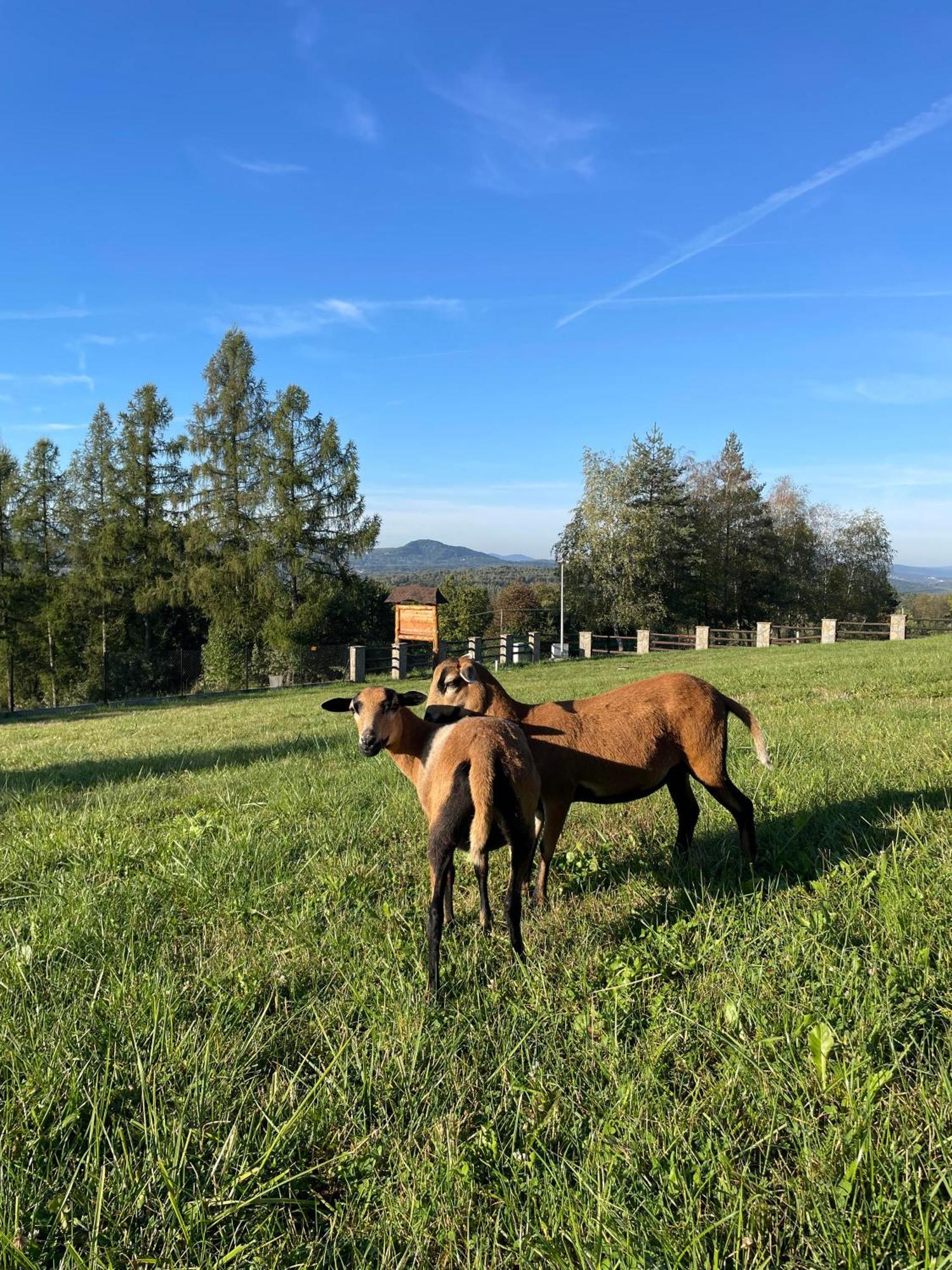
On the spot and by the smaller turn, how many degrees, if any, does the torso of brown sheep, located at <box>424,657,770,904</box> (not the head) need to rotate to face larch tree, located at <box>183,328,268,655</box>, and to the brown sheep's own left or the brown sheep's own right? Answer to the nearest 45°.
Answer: approximately 45° to the brown sheep's own right

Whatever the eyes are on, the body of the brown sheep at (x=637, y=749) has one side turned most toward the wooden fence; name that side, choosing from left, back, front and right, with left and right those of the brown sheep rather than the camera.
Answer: right

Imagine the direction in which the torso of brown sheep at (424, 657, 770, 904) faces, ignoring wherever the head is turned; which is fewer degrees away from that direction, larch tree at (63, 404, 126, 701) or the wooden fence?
the larch tree

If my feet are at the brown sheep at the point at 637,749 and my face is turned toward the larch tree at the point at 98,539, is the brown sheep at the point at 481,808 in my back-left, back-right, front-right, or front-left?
back-left

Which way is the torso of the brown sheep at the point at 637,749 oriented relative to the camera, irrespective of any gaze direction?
to the viewer's left

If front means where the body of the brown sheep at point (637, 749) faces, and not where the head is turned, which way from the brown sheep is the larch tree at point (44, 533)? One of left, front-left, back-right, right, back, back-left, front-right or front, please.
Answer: front-right
